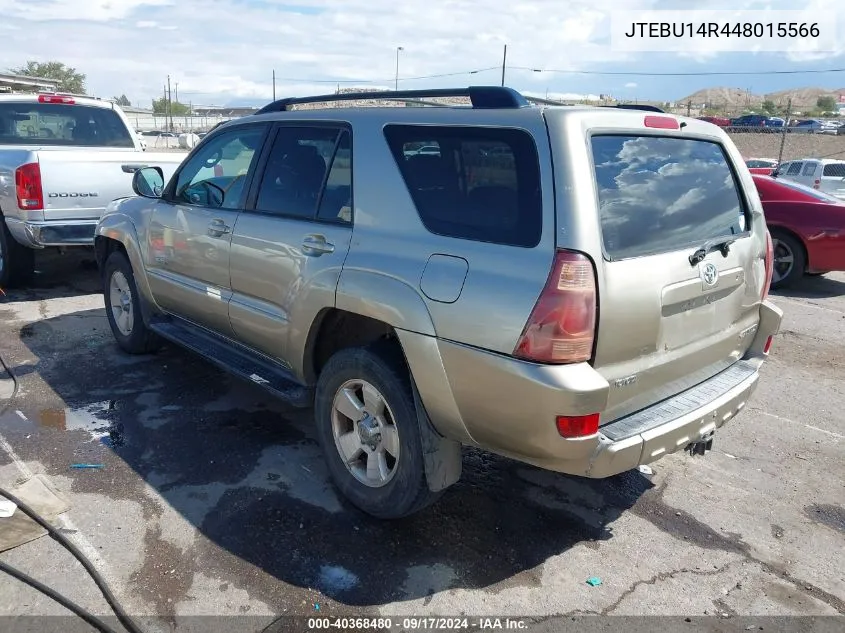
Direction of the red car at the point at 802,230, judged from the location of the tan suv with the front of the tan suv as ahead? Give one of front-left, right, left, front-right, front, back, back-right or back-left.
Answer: right

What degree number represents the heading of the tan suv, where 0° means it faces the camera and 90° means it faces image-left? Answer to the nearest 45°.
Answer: approximately 135°

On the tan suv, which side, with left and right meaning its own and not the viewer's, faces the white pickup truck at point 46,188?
front

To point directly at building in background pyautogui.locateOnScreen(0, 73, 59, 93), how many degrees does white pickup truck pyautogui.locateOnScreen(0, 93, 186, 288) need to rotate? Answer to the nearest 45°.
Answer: approximately 45° to its right

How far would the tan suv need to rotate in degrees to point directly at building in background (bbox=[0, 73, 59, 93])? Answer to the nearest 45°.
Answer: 0° — it already faces it

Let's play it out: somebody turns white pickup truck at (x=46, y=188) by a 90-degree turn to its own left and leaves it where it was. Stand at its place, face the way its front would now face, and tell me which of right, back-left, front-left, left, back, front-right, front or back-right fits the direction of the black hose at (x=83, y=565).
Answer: front-left

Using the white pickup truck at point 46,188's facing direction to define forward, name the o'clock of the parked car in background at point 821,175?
The parked car in background is roughly at 4 o'clock from the white pickup truck.

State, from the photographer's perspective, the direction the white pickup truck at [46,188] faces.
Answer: facing away from the viewer and to the left of the viewer

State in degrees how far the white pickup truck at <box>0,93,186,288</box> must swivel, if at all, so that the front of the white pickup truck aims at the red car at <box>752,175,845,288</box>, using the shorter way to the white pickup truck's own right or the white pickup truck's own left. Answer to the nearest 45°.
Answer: approximately 135° to the white pickup truck's own right

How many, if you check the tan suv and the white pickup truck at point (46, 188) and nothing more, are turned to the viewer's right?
0

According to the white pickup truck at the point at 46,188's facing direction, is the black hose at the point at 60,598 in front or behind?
behind
